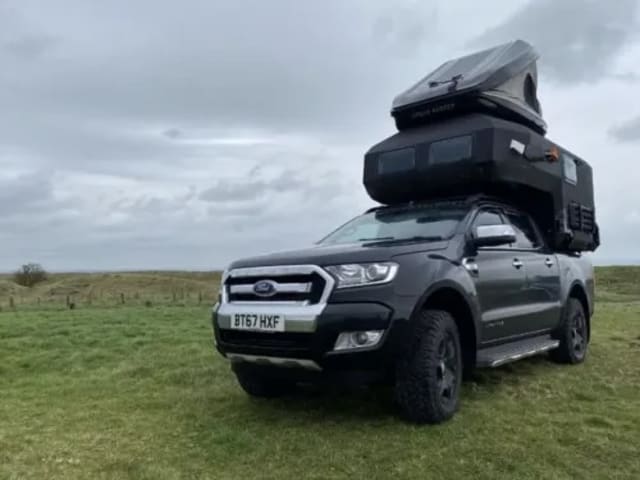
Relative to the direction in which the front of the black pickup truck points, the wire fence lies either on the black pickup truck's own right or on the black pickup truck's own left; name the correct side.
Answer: on the black pickup truck's own right

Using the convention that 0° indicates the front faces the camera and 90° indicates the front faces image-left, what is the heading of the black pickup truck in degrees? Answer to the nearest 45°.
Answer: approximately 45°
